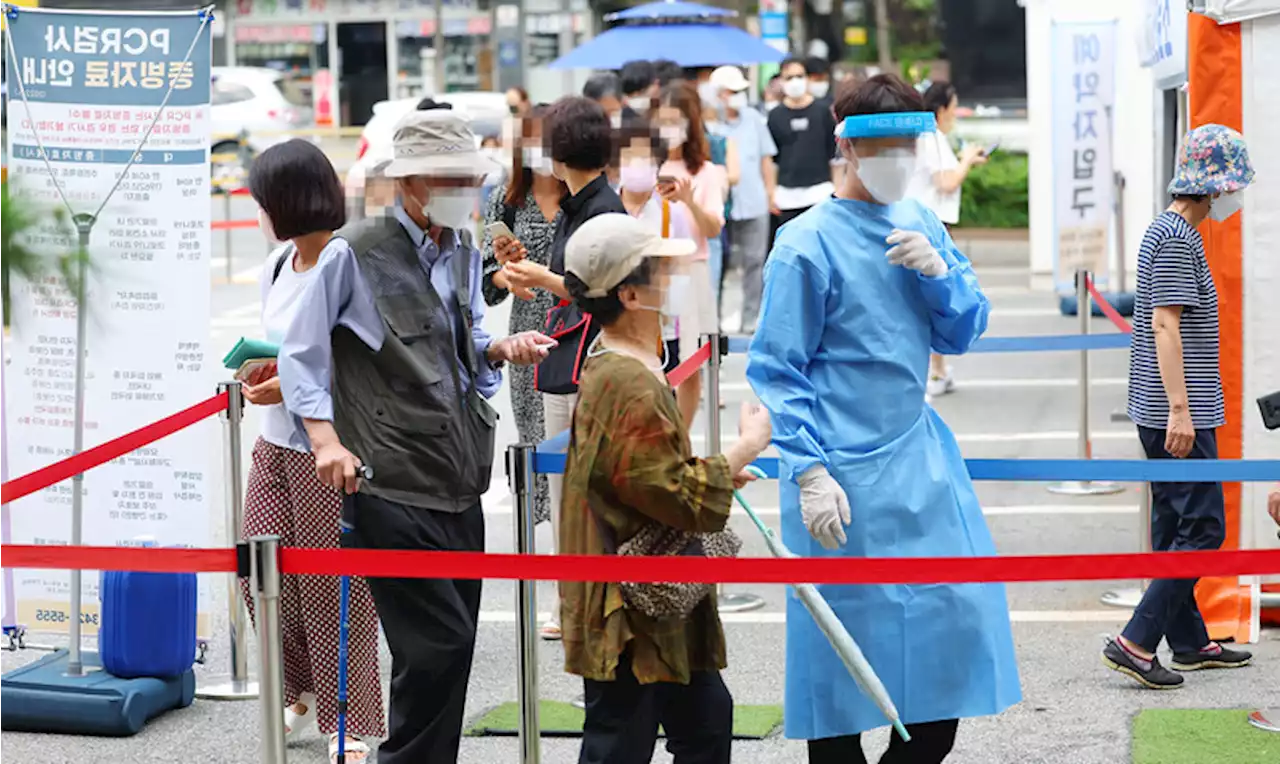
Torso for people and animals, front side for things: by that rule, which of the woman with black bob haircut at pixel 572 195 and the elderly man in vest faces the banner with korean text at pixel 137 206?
the woman with black bob haircut

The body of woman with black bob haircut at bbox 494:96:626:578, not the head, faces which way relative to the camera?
to the viewer's left

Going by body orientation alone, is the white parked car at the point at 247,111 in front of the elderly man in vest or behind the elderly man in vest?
behind

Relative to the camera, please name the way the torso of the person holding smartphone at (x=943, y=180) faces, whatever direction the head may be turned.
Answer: to the viewer's right
